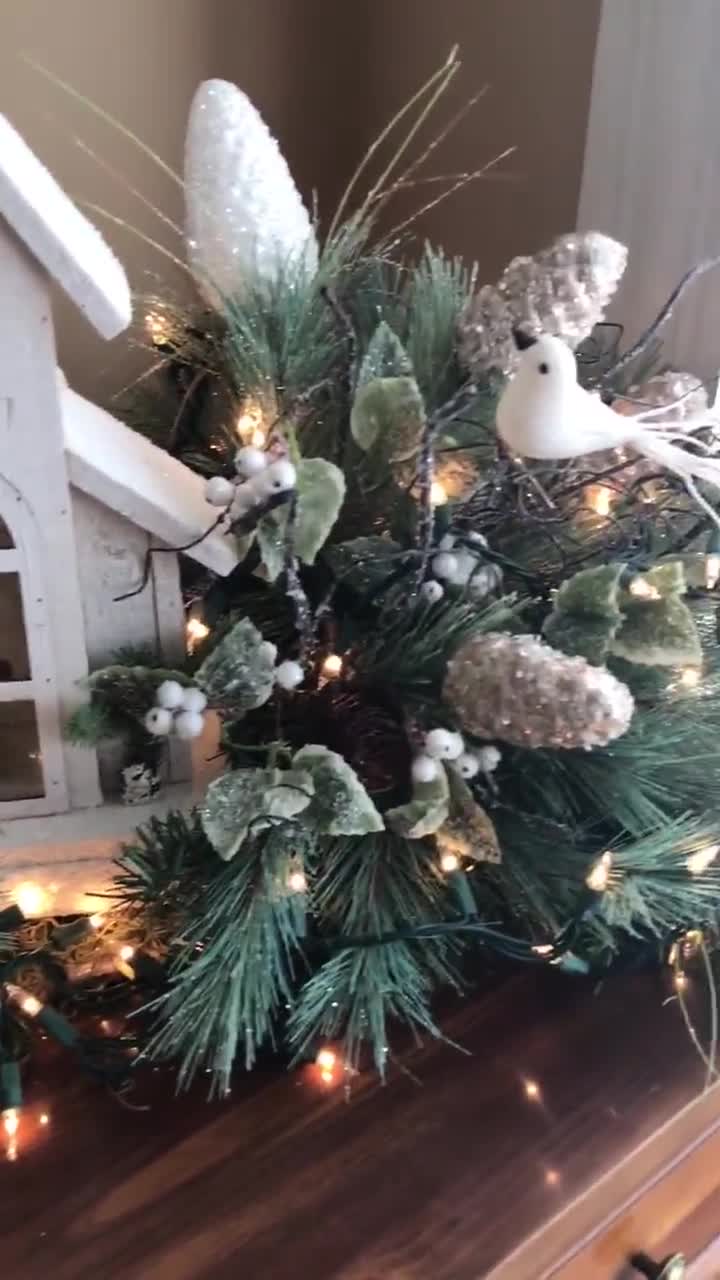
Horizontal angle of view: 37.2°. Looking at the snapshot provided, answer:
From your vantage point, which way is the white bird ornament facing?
to the viewer's left

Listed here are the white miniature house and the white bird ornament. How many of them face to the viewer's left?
1

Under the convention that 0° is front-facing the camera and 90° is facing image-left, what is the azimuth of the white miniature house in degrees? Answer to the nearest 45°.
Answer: approximately 0°

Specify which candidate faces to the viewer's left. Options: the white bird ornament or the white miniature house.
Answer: the white bird ornament
